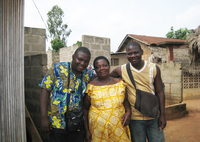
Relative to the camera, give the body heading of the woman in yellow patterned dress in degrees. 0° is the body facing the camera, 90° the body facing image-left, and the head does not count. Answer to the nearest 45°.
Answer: approximately 0°

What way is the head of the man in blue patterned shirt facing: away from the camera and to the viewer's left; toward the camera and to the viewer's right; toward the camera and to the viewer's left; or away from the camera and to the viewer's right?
toward the camera and to the viewer's right

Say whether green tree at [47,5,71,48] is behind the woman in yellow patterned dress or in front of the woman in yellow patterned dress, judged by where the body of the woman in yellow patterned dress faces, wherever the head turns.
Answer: behind

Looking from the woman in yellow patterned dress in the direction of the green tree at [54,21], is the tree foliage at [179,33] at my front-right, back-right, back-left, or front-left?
front-right
